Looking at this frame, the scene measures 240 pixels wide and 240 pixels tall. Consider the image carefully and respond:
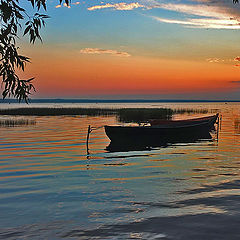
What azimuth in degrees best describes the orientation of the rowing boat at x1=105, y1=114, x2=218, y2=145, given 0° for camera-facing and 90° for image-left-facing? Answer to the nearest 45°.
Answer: approximately 270°
